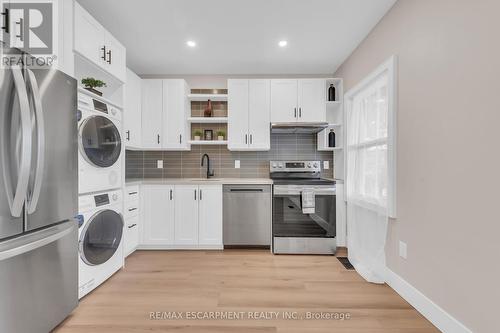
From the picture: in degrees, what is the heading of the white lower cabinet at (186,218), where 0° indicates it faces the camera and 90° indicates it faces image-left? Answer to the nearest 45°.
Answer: approximately 0°

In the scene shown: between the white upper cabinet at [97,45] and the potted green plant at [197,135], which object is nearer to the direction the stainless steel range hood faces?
the white upper cabinet

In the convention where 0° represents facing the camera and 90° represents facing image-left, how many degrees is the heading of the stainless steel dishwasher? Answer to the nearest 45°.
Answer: approximately 0°

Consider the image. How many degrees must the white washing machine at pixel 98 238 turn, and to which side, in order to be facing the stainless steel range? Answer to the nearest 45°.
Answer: approximately 45° to its left

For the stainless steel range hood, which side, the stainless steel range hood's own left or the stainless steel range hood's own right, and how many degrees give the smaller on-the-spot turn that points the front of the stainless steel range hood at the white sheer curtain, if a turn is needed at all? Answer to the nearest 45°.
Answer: approximately 45° to the stainless steel range hood's own left

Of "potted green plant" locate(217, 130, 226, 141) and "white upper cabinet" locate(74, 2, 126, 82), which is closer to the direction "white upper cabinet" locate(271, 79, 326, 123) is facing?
the white upper cabinet

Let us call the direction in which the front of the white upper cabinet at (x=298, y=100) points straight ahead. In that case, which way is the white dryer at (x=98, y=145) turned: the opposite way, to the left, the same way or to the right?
to the left
